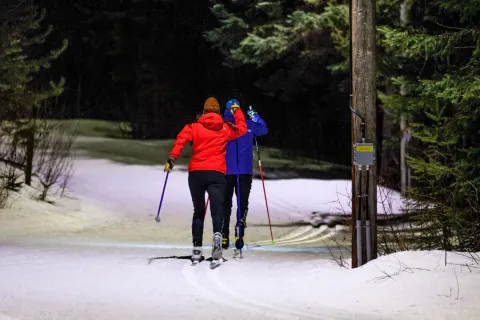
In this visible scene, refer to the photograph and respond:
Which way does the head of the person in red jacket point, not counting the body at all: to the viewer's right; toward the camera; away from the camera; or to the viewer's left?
away from the camera

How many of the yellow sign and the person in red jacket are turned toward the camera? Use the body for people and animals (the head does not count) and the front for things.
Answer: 1

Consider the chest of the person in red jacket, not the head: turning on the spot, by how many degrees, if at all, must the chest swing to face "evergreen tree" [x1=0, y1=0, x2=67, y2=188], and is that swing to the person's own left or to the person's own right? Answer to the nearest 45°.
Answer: approximately 45° to the person's own left

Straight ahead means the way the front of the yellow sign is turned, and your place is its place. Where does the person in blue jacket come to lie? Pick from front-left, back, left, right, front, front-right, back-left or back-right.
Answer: back-right

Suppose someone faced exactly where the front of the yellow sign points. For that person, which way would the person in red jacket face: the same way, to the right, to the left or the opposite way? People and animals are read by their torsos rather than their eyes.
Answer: the opposite way

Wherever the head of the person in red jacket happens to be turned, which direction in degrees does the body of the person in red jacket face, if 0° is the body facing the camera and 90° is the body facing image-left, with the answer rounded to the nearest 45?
approximately 180°

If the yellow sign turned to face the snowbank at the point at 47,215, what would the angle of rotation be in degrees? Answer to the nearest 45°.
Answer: approximately 135° to its right

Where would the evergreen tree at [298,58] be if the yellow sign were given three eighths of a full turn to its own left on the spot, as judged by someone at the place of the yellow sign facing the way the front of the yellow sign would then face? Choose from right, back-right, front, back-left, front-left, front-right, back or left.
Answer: front-left
